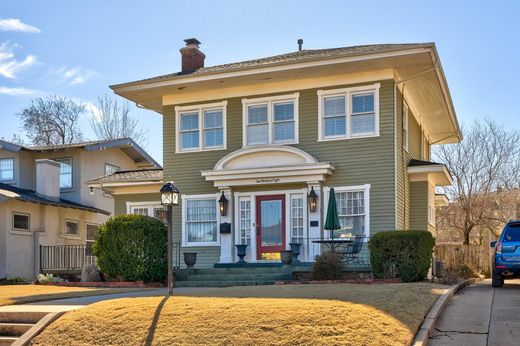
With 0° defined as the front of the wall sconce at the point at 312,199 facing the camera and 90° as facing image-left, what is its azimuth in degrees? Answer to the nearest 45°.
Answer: approximately 0°

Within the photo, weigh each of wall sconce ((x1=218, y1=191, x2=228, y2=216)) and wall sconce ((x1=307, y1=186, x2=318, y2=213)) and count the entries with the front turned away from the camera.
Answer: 0

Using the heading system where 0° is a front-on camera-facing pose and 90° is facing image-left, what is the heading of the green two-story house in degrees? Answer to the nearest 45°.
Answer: approximately 0°
